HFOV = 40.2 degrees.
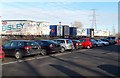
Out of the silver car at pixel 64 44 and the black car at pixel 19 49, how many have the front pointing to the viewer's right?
0
